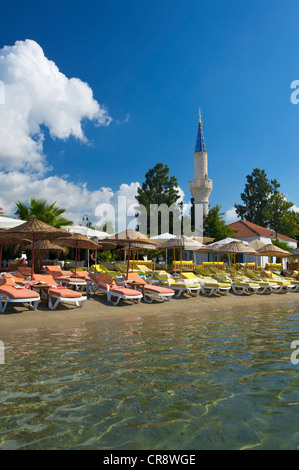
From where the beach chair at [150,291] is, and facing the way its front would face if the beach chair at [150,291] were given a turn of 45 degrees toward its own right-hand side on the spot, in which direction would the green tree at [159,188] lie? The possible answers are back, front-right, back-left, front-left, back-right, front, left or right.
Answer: back

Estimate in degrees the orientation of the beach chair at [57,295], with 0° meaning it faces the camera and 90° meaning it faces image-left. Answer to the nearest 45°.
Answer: approximately 315°

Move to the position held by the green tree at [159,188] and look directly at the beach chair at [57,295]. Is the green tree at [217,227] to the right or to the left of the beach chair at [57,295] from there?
left

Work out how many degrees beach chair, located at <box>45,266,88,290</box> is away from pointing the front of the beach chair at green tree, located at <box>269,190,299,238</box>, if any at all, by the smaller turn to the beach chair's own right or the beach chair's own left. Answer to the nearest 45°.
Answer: approximately 90° to the beach chair's own left

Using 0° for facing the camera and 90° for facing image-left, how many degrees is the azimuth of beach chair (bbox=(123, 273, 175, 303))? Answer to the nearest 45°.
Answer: approximately 315°

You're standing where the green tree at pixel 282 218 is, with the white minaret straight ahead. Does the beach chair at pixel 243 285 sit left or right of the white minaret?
left

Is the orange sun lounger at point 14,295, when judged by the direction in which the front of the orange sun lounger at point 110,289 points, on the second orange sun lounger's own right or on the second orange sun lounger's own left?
on the second orange sun lounger's own right

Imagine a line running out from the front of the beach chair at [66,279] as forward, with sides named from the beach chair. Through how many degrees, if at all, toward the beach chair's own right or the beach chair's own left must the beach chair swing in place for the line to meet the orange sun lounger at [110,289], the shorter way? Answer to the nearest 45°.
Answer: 0° — it already faces it

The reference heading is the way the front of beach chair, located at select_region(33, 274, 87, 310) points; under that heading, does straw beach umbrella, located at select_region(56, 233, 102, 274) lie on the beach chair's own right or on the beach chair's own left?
on the beach chair's own left

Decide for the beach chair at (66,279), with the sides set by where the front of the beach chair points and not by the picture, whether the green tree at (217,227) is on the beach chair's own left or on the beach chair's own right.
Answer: on the beach chair's own left
